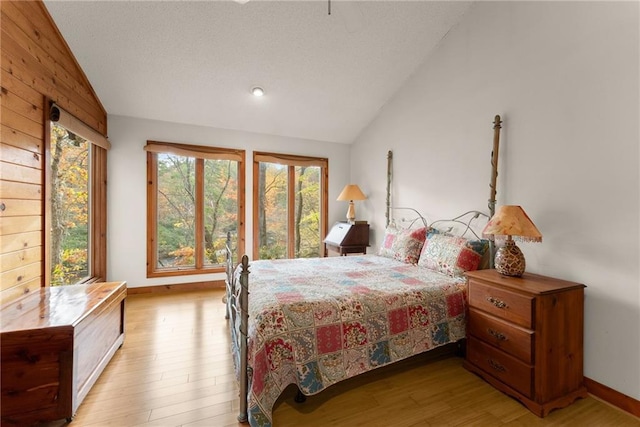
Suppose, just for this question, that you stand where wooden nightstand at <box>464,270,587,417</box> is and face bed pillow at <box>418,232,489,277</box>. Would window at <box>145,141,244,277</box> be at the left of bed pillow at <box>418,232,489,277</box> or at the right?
left

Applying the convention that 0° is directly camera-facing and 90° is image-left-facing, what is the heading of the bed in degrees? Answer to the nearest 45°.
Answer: approximately 45°

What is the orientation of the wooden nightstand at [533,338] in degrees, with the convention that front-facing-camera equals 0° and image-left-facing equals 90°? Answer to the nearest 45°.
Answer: approximately 45°

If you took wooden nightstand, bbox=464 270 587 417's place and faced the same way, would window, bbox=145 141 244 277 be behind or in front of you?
in front

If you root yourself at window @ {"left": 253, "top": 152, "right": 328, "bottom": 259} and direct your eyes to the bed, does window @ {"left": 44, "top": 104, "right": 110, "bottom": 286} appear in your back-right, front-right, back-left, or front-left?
front-right

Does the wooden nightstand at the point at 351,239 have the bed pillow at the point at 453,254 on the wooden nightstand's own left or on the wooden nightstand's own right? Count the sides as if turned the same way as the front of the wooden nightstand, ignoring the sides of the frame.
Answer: on the wooden nightstand's own left

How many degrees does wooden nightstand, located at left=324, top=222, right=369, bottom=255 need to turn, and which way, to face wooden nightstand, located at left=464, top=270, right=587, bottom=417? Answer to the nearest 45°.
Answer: approximately 90° to its left

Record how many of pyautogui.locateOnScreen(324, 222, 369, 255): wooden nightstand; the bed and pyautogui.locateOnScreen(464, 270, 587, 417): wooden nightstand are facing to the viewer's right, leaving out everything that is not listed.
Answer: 0

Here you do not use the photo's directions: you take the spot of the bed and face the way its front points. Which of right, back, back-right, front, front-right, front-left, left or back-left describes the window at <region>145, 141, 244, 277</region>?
right

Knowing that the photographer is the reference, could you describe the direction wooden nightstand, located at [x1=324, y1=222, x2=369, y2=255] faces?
facing the viewer and to the left of the viewer

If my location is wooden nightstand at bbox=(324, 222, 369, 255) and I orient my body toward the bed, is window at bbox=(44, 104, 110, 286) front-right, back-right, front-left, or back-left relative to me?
front-right

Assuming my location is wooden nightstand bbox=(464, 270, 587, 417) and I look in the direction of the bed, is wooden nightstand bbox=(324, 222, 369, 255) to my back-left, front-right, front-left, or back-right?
front-right

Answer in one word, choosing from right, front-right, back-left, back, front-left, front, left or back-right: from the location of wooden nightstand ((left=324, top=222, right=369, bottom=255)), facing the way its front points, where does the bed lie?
front-left

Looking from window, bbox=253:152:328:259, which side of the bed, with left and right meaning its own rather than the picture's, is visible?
right
